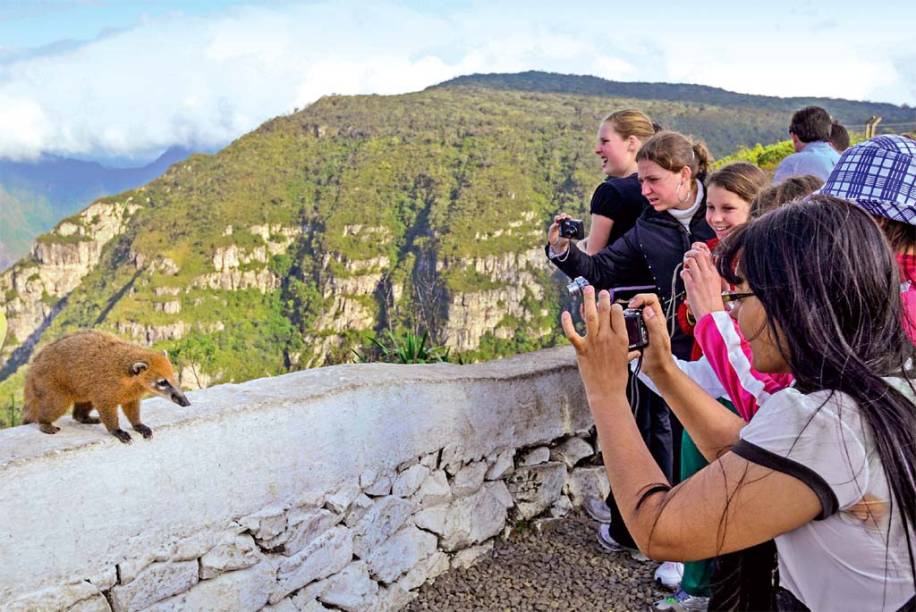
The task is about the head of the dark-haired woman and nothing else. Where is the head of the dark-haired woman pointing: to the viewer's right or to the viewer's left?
to the viewer's left

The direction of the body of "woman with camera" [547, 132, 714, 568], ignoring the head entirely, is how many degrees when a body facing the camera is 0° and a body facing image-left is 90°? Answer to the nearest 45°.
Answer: approximately 45°

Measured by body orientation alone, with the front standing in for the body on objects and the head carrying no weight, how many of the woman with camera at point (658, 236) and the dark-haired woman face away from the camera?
0

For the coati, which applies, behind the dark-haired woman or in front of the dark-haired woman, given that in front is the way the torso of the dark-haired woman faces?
in front

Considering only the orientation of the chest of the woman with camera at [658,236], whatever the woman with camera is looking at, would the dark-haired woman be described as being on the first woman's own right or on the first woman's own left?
on the first woman's own left

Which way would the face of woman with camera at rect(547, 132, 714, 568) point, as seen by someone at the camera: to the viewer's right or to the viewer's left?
to the viewer's left

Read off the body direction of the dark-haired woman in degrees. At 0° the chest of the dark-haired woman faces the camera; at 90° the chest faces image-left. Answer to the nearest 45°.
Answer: approximately 90°

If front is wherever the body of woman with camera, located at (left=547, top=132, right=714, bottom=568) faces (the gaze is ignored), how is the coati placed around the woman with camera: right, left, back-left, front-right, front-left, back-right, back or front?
front

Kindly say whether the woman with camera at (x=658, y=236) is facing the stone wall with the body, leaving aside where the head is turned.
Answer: yes

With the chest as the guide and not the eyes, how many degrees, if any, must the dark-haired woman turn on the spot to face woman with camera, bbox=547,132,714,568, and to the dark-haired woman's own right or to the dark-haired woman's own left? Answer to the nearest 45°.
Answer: approximately 90° to the dark-haired woman's own right
